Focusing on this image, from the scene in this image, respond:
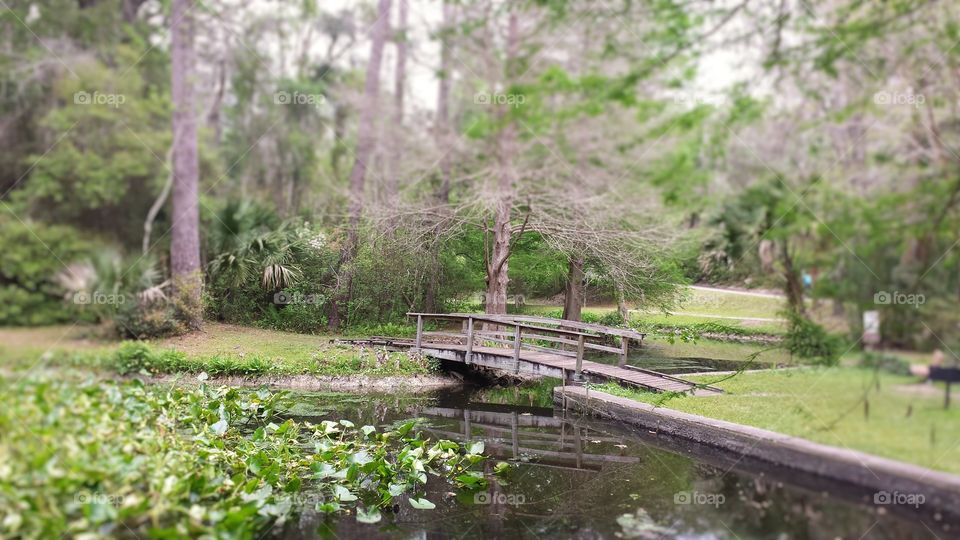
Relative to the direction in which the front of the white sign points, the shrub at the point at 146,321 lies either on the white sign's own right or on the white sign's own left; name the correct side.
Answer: on the white sign's own right

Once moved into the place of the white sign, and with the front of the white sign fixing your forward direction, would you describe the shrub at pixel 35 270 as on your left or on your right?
on your right

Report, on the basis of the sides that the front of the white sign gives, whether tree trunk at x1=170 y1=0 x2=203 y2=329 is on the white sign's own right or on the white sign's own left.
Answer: on the white sign's own right

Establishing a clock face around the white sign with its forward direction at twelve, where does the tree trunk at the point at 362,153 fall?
The tree trunk is roughly at 3 o'clock from the white sign.

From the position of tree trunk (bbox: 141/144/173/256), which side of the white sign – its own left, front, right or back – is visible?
right

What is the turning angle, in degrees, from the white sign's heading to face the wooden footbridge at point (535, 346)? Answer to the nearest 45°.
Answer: approximately 45° to its right

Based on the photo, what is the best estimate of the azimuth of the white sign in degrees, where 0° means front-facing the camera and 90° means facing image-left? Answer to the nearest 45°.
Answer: approximately 0°
